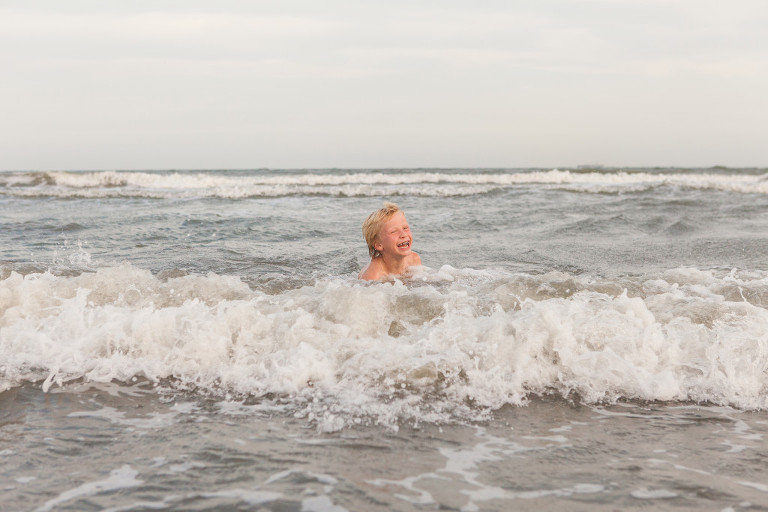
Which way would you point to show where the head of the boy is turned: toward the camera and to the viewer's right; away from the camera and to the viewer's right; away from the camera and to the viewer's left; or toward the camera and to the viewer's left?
toward the camera and to the viewer's right

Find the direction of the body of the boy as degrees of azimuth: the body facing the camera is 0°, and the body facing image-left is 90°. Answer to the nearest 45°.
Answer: approximately 315°
